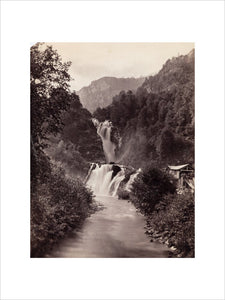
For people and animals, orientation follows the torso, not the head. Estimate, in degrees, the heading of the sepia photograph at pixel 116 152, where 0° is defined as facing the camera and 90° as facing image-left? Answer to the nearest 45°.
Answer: approximately 0°
